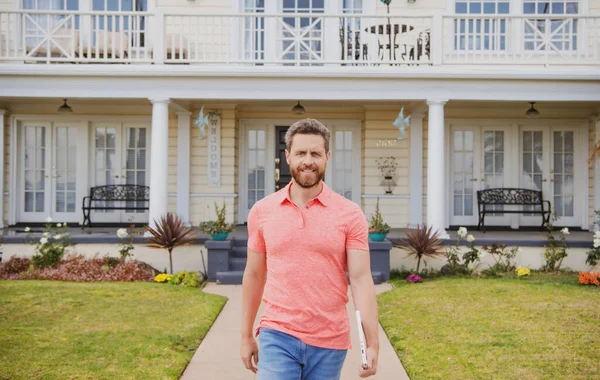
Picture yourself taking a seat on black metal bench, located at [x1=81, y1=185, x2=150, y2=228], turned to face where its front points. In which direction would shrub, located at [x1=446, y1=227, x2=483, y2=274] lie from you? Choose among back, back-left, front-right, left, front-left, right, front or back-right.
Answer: front-left

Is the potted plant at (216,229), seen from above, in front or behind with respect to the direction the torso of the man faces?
behind

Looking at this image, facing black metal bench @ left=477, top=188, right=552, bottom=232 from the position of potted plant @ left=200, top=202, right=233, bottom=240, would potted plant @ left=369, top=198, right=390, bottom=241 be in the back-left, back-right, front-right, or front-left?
front-right

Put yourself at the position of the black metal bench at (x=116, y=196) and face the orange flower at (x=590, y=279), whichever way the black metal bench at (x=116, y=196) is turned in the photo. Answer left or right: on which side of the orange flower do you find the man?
right

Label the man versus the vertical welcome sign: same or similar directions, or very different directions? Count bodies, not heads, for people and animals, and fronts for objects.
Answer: same or similar directions

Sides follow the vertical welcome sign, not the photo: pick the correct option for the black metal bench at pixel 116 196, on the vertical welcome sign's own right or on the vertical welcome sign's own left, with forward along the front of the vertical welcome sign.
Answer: on the vertical welcome sign's own right

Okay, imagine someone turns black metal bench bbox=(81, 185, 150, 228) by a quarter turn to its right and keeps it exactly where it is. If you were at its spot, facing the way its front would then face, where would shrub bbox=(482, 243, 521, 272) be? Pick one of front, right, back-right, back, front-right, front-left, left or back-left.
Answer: back-left

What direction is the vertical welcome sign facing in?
toward the camera

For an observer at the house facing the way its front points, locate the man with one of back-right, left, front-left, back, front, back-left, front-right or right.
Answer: front

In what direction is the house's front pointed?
toward the camera

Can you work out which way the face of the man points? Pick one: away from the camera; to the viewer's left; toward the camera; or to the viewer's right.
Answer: toward the camera

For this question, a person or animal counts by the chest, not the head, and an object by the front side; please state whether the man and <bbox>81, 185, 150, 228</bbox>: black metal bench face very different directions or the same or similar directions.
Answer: same or similar directions

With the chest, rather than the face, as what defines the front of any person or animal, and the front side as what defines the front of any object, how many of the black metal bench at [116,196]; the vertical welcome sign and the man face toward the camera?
3

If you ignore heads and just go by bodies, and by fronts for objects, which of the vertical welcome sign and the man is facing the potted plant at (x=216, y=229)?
the vertical welcome sign

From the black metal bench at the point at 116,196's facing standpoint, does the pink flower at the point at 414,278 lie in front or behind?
in front
